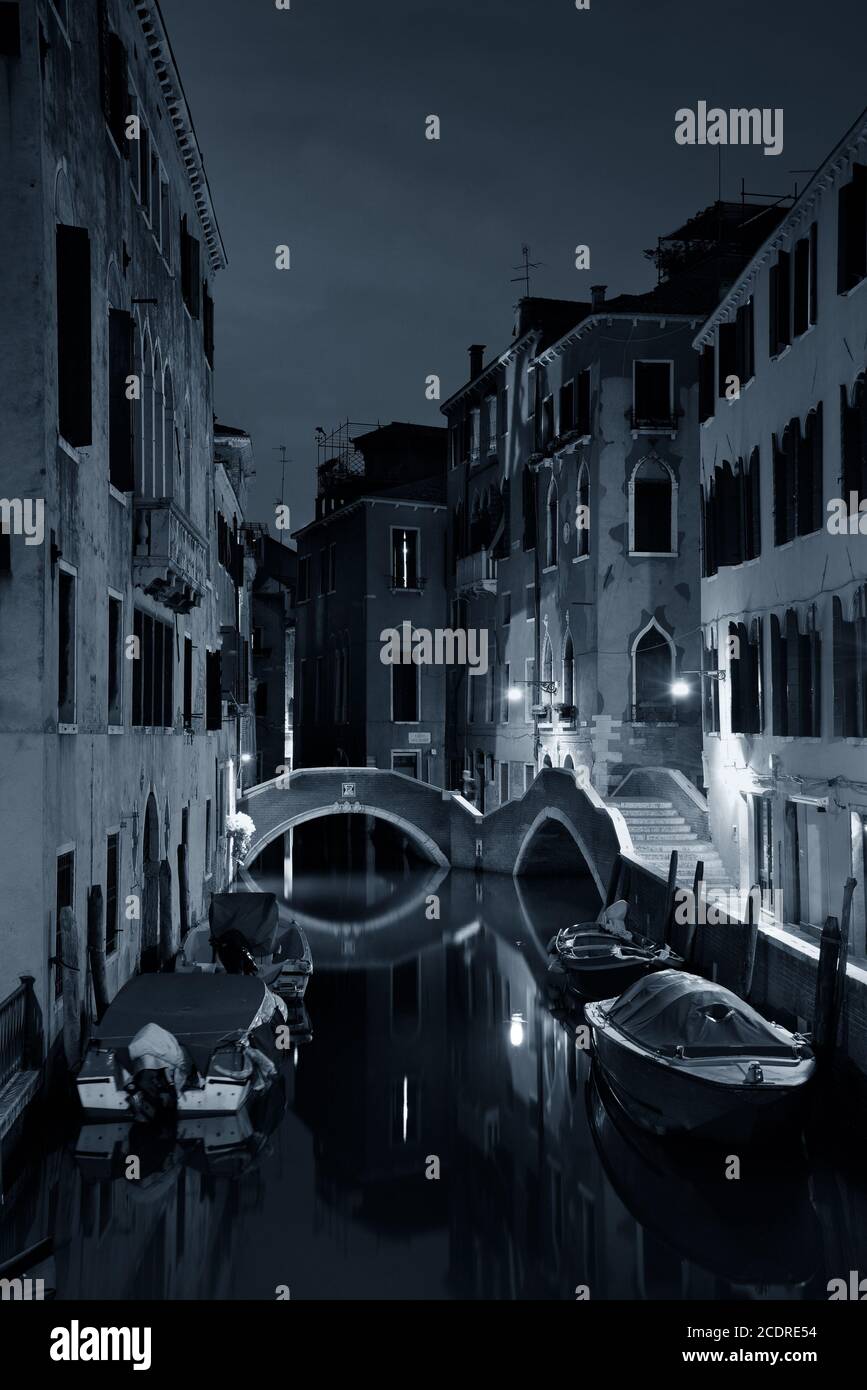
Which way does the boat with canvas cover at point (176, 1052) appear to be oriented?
away from the camera

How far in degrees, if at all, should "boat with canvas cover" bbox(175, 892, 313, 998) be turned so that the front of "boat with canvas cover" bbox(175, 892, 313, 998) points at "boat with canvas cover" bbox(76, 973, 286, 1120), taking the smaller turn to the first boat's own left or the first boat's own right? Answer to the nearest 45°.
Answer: approximately 180°

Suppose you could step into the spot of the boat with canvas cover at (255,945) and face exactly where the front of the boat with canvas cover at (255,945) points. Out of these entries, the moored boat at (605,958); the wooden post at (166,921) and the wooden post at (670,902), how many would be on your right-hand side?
2

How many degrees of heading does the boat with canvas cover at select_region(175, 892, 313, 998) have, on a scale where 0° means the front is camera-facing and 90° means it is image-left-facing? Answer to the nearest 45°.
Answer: approximately 180°

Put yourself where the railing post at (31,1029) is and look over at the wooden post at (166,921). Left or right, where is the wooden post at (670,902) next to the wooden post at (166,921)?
right

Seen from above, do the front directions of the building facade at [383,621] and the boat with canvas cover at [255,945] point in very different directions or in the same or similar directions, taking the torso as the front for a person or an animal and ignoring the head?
very different directions

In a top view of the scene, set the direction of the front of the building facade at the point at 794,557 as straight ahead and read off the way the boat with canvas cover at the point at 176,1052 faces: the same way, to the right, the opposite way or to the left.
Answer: to the right

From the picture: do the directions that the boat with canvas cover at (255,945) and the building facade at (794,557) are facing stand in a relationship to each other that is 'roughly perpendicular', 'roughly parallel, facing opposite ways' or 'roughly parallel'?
roughly perpendicular

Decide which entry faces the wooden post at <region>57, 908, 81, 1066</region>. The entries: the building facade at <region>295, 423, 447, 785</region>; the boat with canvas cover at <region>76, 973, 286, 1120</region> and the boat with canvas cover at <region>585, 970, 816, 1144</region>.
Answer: the building facade

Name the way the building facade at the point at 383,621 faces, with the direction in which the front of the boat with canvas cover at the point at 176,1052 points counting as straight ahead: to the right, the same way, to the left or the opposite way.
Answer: the opposite way

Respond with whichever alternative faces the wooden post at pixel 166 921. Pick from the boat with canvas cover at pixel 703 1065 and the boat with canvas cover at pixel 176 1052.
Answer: the boat with canvas cover at pixel 176 1052
